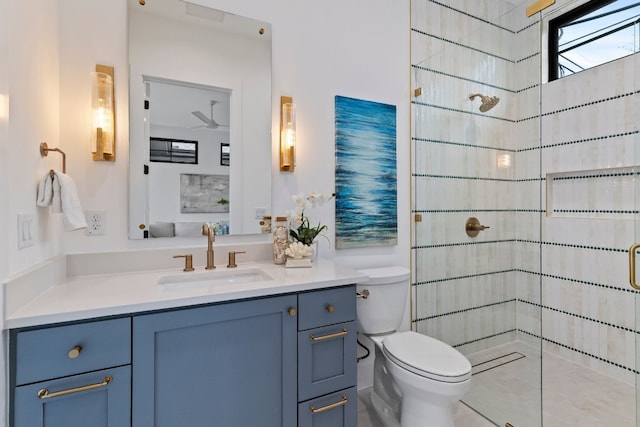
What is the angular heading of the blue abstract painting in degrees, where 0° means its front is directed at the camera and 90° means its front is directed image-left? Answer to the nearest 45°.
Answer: approximately 315°

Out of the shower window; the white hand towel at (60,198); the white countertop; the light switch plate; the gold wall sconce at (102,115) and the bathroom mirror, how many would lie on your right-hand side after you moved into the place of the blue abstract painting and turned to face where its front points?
5

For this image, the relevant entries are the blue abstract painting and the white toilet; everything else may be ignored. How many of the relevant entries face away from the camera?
0

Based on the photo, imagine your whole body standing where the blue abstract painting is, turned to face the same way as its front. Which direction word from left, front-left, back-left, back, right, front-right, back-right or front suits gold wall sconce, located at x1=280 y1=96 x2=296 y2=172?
right

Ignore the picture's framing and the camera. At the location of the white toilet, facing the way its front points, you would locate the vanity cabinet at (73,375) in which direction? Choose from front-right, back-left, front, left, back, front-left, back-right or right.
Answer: right

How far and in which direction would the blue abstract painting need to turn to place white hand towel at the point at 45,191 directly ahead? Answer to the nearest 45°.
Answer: approximately 90° to its right

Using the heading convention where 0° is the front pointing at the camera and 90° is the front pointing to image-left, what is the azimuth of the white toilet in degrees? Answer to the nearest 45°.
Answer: approximately 315°

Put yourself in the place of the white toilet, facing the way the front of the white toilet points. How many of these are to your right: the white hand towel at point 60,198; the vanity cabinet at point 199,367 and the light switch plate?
3

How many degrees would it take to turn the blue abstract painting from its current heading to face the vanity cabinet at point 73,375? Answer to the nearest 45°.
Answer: approximately 90° to its right
